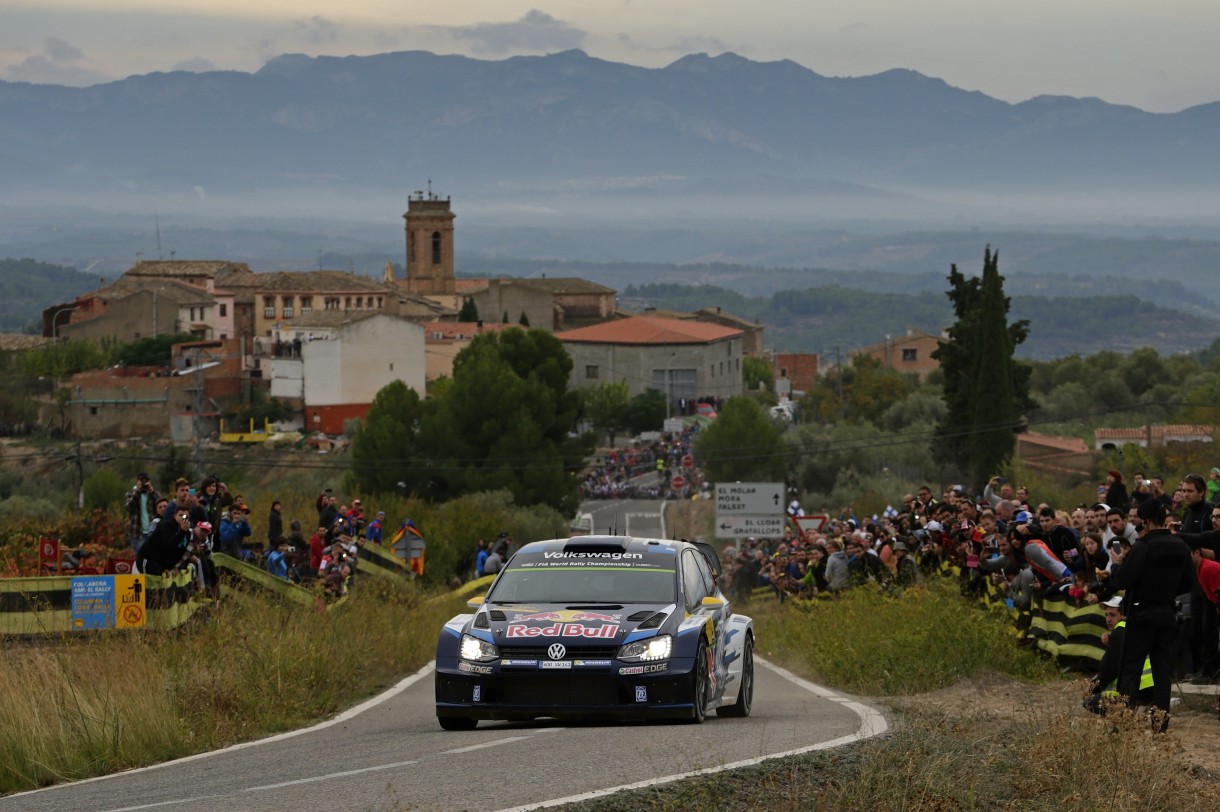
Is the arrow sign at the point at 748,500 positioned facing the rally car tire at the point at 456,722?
yes

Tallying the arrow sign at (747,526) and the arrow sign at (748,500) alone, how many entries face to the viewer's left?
0

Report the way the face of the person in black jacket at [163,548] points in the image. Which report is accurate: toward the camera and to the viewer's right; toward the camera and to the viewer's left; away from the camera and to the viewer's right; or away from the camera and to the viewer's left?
toward the camera and to the viewer's right

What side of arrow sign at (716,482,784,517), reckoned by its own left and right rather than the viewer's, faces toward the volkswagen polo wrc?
front

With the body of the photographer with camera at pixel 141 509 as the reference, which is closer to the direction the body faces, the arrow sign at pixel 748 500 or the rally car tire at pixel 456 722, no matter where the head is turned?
the rally car tire

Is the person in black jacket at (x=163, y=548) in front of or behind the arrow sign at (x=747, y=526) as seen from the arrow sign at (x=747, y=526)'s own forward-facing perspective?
in front

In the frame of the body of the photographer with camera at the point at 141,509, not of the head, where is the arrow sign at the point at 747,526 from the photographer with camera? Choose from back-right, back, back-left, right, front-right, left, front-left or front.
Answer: left

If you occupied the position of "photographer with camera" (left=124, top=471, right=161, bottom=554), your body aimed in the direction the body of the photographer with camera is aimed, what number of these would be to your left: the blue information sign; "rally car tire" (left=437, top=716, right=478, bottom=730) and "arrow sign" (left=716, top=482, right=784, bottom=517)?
1

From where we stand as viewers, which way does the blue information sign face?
facing the viewer

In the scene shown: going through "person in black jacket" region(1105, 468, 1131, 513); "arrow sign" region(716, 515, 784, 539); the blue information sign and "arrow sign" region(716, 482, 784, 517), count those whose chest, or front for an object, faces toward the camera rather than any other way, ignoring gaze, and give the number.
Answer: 3

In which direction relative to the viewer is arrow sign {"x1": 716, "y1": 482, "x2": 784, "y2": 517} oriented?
toward the camera

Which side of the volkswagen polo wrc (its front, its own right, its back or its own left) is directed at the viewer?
front

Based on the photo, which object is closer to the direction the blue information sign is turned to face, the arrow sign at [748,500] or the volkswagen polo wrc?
the volkswagen polo wrc
